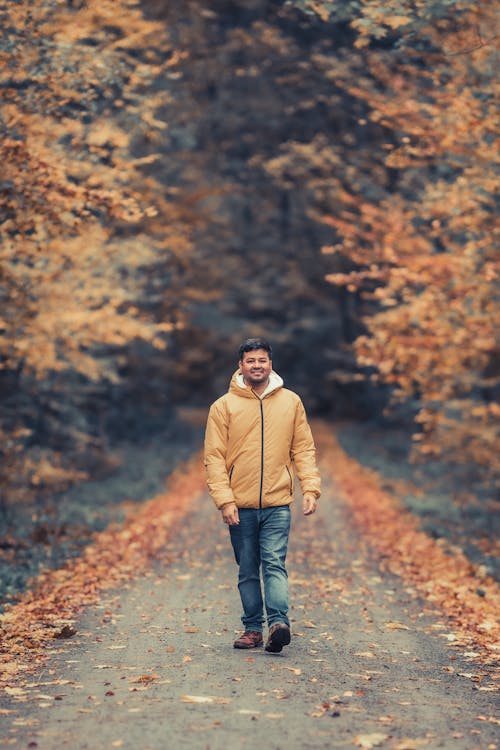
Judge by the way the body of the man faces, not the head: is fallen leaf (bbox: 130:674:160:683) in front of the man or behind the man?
in front

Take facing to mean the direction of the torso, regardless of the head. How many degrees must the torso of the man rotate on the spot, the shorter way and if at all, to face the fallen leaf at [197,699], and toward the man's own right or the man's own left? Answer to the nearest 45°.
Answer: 0° — they already face it

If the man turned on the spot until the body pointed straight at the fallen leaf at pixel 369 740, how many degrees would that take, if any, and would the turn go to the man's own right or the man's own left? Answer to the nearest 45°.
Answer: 0° — they already face it

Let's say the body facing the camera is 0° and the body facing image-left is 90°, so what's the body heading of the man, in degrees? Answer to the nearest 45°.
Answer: approximately 0°

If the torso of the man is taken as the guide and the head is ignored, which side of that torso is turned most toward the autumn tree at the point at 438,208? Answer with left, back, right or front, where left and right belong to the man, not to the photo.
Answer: back
